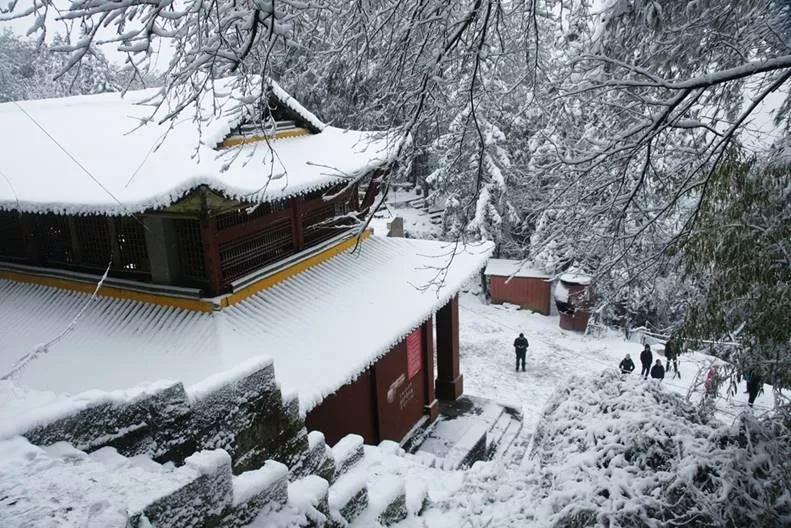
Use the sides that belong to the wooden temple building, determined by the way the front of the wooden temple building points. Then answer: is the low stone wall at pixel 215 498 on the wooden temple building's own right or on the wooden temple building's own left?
on the wooden temple building's own right
